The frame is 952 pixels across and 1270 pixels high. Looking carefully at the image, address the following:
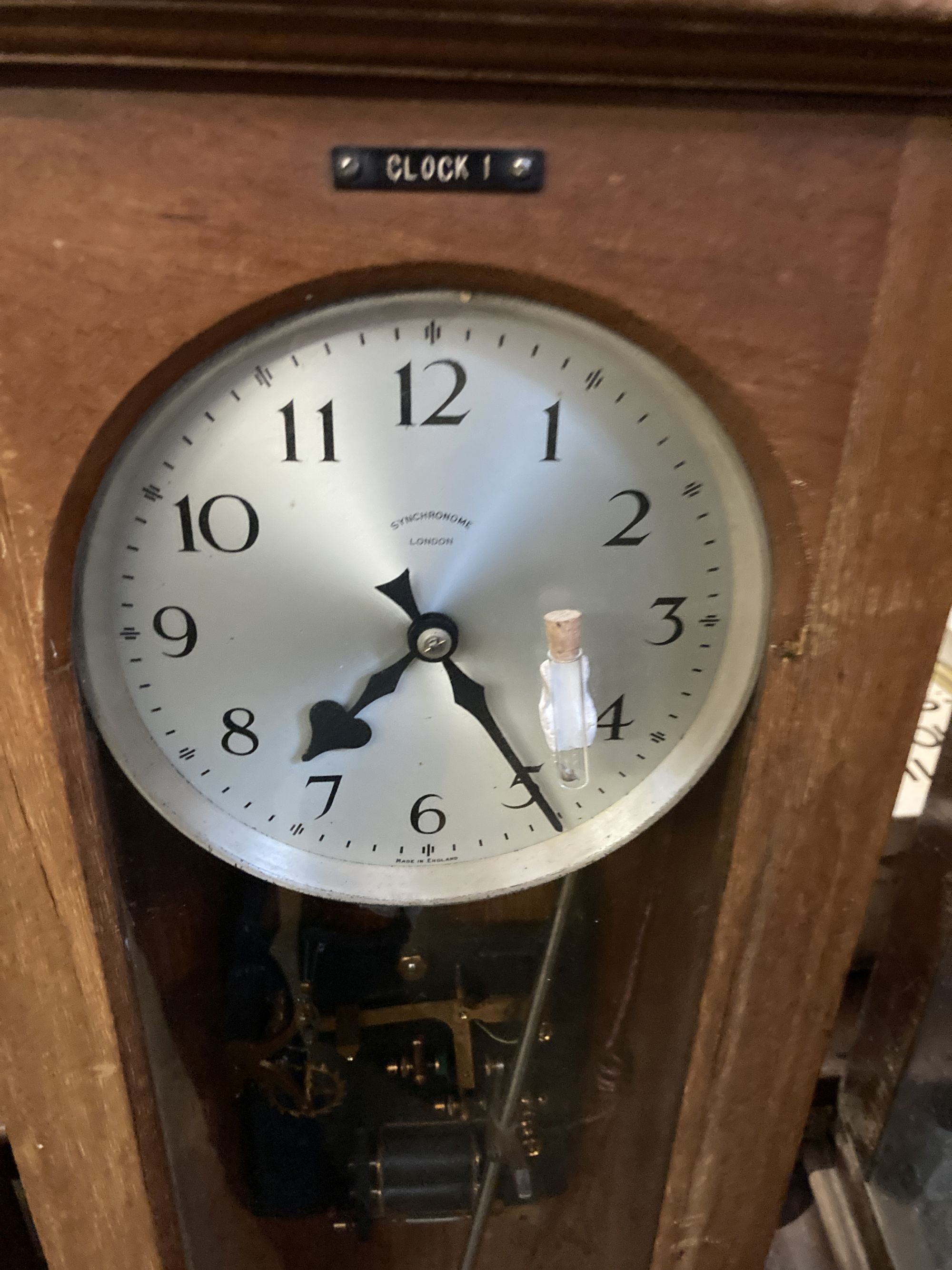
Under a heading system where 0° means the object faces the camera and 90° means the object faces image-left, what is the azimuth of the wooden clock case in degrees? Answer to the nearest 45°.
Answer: approximately 0°
